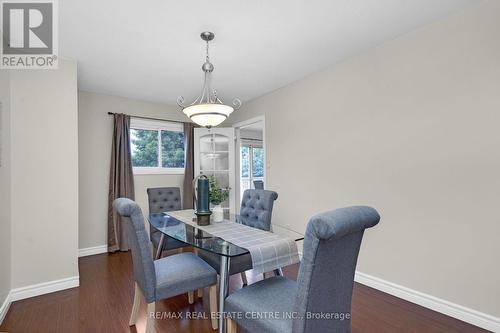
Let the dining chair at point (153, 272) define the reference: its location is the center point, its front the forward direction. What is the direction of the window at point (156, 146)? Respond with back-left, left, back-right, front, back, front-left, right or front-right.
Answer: front-left

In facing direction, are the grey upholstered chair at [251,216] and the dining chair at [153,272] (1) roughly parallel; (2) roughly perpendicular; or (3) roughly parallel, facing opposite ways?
roughly parallel, facing opposite ways

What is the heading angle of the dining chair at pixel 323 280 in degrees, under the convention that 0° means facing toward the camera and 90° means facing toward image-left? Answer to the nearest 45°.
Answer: approximately 135°

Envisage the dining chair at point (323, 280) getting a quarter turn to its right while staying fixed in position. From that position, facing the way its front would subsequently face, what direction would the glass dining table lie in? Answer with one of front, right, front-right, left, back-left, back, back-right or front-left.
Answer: left

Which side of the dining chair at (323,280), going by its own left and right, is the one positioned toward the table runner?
front

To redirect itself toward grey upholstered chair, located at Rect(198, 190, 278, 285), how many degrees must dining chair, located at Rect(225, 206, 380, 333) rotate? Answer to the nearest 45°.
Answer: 0° — it already faces it

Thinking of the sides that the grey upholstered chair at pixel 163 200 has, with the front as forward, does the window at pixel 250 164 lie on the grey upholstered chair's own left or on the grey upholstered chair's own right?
on the grey upholstered chair's own left

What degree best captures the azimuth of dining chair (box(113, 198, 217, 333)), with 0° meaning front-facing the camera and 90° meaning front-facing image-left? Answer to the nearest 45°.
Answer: approximately 225°

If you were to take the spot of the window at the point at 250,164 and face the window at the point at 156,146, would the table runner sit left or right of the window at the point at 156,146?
left

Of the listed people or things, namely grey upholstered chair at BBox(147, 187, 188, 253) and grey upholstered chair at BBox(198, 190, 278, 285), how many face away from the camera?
0

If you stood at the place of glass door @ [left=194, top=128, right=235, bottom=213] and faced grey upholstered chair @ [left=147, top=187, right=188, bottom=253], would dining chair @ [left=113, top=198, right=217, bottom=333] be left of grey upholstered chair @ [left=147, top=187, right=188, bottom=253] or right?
left

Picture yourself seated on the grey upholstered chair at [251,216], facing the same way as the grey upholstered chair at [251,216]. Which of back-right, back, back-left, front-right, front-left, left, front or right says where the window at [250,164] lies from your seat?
back-right

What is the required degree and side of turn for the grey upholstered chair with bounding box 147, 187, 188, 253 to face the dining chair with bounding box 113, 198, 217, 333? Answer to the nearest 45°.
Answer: approximately 45° to its right

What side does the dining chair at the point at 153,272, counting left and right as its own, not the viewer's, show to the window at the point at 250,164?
left

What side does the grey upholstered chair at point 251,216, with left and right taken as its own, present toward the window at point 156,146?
right

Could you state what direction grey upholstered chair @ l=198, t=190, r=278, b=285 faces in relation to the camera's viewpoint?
facing the viewer and to the left of the viewer
